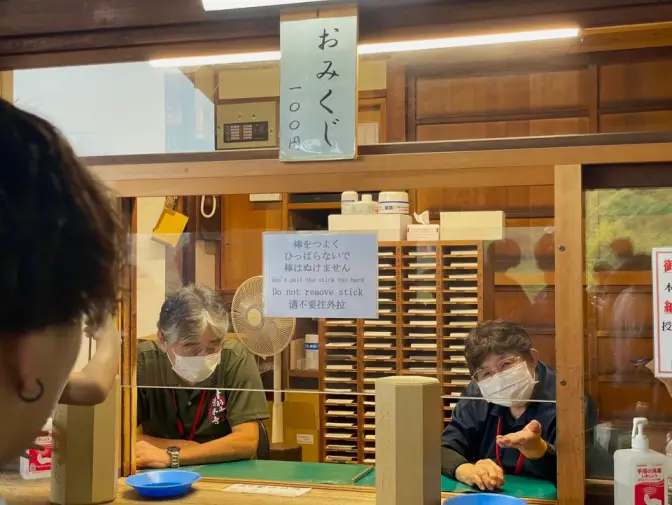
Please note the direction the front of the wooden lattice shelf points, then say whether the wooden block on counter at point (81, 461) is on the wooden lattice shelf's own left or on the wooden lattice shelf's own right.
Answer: on the wooden lattice shelf's own right

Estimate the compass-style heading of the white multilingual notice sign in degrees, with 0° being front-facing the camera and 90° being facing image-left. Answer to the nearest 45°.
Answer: approximately 0°

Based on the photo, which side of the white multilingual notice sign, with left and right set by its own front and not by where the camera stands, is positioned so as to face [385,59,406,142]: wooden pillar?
back
